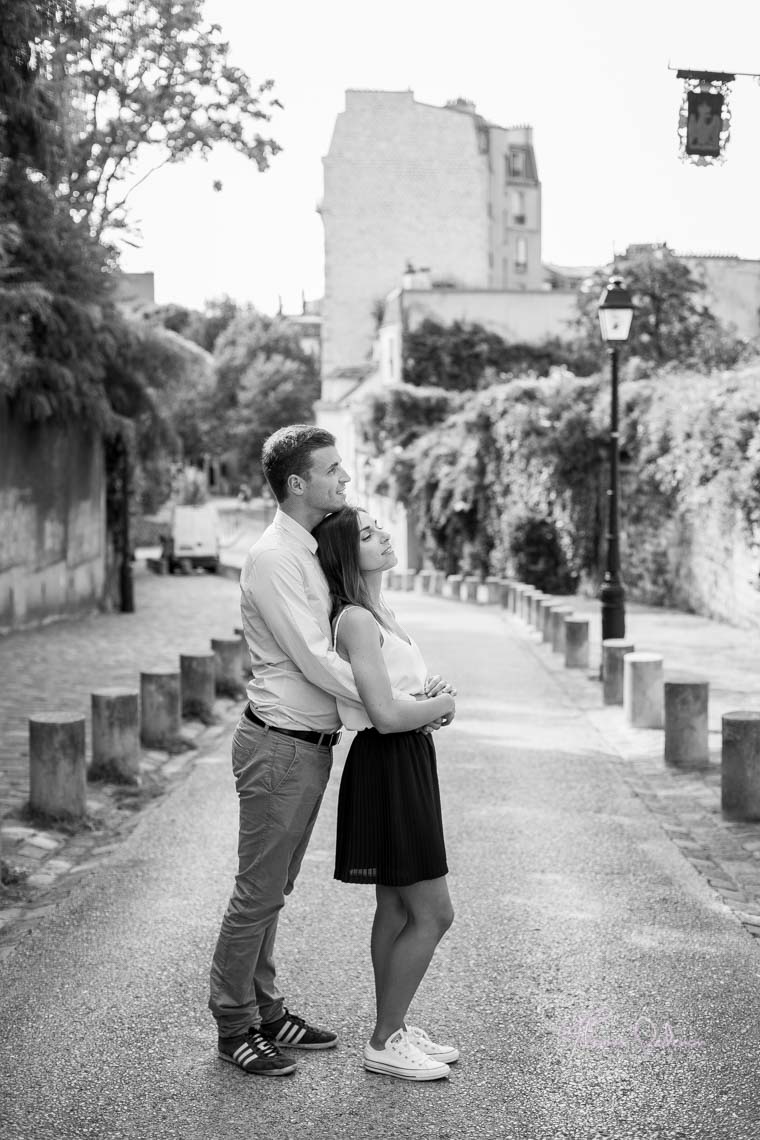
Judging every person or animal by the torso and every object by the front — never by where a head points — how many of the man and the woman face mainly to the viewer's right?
2

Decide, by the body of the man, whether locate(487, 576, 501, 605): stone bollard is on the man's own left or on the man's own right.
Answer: on the man's own left

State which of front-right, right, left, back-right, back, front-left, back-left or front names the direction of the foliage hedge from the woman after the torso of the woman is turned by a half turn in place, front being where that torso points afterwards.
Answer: right

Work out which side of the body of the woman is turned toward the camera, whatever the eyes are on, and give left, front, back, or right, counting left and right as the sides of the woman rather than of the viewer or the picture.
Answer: right

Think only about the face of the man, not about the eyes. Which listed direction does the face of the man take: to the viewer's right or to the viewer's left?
to the viewer's right

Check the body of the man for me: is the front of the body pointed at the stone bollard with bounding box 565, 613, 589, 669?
no

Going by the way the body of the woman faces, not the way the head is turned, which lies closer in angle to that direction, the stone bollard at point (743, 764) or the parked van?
the stone bollard

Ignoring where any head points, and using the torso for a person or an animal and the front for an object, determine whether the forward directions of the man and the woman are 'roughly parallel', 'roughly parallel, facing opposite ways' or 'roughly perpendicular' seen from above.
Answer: roughly parallel

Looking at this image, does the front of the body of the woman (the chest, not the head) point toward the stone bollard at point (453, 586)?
no

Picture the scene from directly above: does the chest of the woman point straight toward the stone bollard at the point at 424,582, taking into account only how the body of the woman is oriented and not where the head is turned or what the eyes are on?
no

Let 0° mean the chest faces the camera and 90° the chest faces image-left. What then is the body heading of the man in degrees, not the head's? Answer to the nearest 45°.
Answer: approximately 270°

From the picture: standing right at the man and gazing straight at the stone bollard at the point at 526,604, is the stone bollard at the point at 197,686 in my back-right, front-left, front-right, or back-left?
front-left

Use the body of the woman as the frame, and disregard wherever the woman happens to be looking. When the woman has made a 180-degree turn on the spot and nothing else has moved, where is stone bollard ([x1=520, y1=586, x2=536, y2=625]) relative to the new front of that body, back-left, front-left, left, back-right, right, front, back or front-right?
right

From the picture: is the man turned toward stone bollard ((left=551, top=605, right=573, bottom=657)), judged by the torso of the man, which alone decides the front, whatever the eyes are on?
no

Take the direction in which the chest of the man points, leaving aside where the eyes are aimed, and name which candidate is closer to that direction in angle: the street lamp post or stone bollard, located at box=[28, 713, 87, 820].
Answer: the street lamp post

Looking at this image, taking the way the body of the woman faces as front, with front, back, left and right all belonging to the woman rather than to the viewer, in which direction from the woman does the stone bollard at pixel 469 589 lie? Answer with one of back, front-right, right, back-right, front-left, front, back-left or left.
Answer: left

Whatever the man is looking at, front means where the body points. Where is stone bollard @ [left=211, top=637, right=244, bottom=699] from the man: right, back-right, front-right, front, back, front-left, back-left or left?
left
